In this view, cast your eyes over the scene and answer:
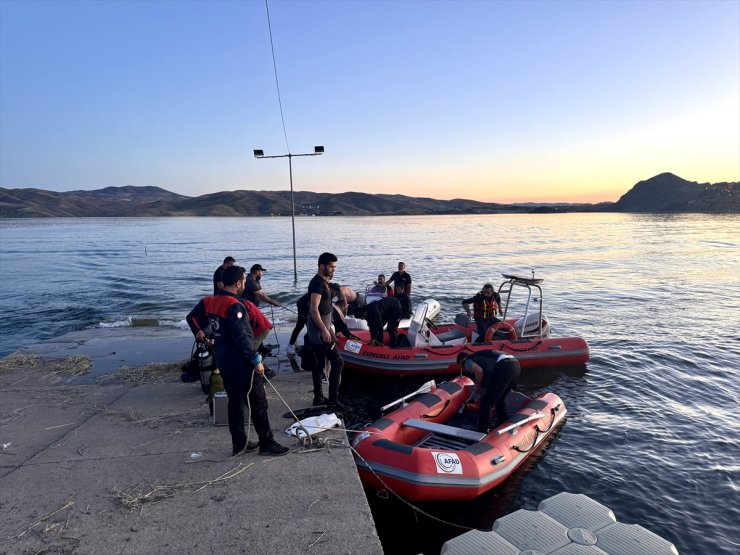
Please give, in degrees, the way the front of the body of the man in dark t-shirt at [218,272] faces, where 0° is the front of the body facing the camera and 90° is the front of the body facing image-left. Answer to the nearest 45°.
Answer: approximately 270°

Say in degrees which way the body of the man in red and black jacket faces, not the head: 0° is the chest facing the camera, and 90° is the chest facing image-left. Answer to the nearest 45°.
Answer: approximately 225°

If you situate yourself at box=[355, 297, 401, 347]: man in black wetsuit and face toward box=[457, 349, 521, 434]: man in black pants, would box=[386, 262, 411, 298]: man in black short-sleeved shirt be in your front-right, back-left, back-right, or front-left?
back-left

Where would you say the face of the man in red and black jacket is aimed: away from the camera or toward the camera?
away from the camera

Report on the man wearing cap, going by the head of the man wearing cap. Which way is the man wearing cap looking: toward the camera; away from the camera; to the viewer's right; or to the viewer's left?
to the viewer's right

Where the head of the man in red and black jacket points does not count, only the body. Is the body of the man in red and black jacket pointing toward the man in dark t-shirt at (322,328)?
yes

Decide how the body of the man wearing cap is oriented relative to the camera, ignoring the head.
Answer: to the viewer's right

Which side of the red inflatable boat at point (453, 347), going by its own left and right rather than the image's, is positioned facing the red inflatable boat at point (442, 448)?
left

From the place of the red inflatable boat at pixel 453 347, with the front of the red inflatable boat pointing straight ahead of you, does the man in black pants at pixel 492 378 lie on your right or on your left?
on your left

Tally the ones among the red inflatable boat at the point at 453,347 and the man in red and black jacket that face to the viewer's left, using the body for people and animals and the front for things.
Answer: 1

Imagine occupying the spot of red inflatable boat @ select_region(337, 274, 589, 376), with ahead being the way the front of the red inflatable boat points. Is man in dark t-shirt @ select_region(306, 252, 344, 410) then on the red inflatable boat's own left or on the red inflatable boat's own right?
on the red inflatable boat's own left

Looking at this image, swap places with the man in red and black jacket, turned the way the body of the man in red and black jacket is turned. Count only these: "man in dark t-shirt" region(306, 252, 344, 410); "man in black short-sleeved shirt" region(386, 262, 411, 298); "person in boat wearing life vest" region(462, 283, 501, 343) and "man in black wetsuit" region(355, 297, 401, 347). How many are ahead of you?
4

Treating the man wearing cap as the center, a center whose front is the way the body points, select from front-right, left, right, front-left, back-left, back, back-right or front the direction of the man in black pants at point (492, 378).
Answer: front-right

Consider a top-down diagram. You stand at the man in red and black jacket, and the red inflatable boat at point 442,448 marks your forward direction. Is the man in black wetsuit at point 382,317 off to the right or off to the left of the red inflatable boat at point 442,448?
left
